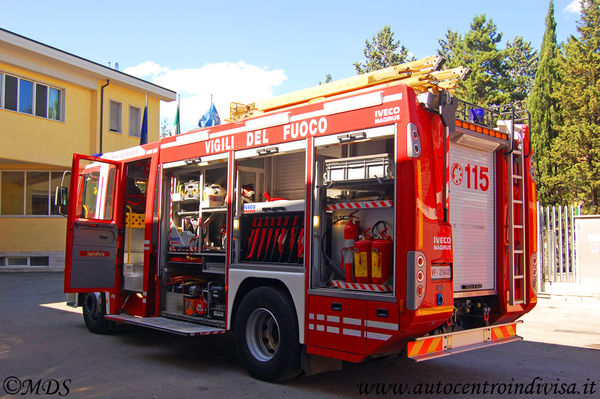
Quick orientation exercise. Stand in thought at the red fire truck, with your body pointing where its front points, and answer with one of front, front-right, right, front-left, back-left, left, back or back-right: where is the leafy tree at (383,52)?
front-right

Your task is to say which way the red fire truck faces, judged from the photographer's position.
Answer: facing away from the viewer and to the left of the viewer

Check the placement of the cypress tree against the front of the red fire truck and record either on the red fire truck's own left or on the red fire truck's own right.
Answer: on the red fire truck's own right

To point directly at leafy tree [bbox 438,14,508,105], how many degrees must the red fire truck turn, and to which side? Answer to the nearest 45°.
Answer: approximately 45° to its right

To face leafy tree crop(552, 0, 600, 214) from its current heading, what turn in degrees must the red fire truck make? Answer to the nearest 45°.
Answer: approximately 90° to its right

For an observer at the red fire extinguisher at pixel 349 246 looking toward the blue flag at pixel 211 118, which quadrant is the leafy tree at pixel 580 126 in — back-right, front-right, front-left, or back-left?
front-right
